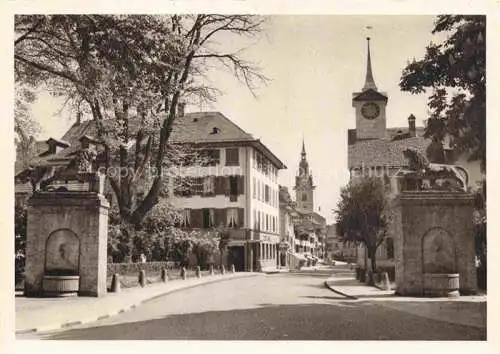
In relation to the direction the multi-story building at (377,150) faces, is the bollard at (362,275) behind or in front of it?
in front

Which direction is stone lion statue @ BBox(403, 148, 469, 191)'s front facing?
to the viewer's left

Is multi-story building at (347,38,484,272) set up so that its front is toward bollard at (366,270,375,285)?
yes

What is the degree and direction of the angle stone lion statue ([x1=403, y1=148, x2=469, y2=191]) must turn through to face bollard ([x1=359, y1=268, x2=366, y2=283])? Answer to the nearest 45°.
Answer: approximately 90° to its right
